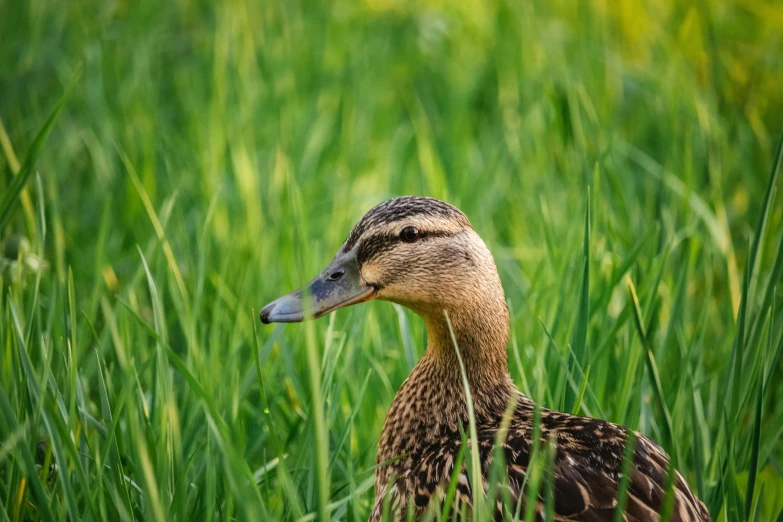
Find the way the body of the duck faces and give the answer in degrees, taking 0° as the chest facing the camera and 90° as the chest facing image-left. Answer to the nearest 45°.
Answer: approximately 90°
